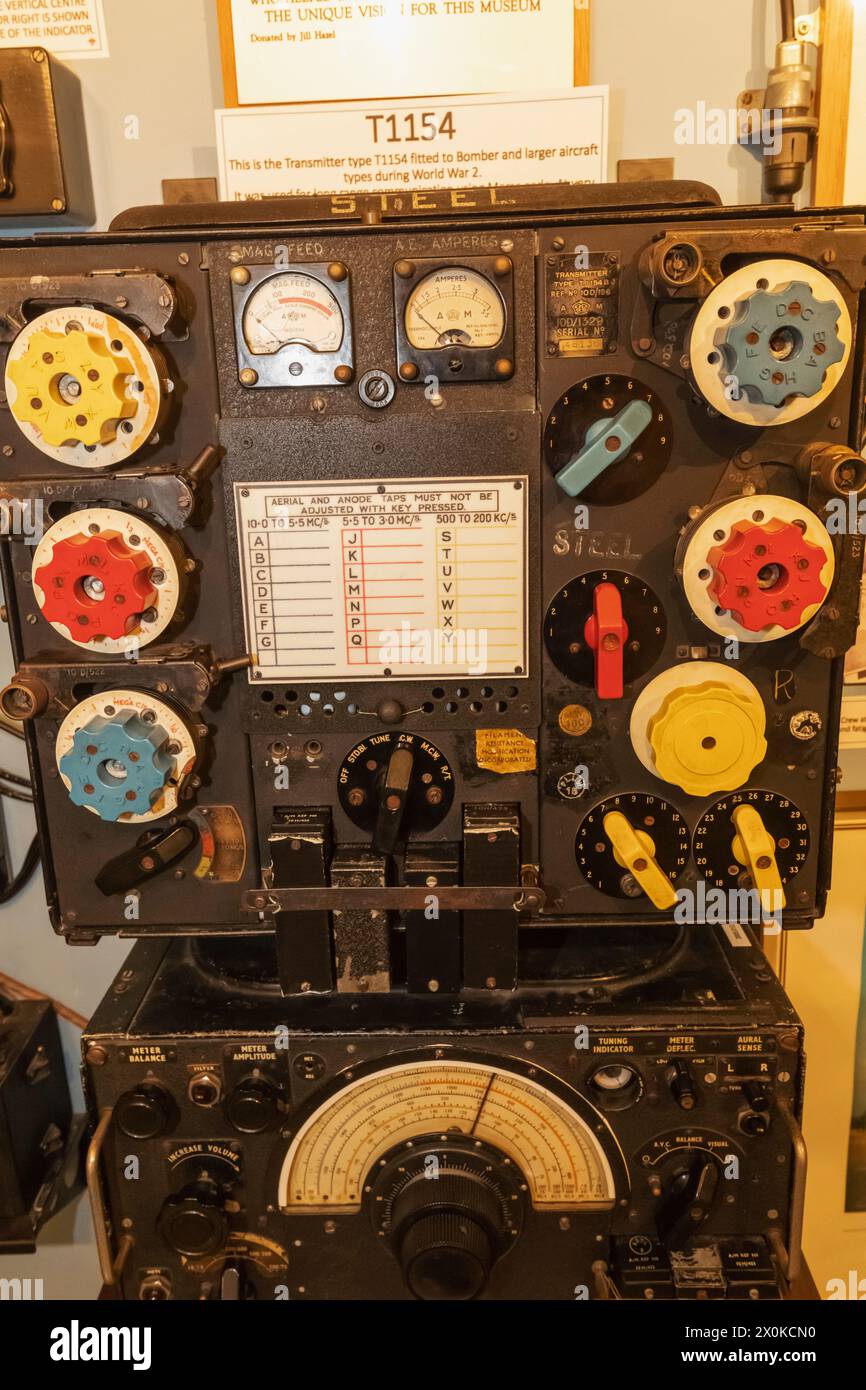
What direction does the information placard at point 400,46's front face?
toward the camera

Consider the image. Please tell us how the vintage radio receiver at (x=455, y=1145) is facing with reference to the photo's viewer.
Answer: facing the viewer

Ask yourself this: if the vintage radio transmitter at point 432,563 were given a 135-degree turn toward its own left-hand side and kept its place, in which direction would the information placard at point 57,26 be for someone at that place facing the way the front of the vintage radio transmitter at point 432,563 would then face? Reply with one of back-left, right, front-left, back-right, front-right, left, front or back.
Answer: left

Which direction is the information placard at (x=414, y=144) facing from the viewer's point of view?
toward the camera

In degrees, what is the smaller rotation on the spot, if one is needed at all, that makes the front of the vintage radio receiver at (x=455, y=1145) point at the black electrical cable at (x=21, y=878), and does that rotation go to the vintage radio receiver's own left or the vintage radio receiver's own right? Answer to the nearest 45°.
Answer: approximately 135° to the vintage radio receiver's own right
